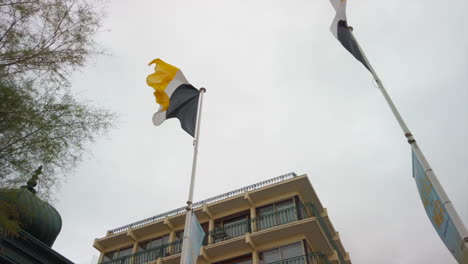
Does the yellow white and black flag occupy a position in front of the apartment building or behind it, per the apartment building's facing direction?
in front

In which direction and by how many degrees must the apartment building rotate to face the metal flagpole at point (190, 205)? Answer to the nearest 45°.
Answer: approximately 45° to its left

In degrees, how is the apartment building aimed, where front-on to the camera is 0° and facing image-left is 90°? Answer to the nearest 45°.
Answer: approximately 45°

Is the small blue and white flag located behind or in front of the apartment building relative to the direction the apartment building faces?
in front

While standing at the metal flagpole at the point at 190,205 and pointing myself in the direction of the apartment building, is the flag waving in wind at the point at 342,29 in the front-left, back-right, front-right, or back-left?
back-right

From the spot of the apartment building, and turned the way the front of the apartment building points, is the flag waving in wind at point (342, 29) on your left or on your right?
on your left

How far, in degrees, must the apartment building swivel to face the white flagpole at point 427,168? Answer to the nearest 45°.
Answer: approximately 45° to its left
